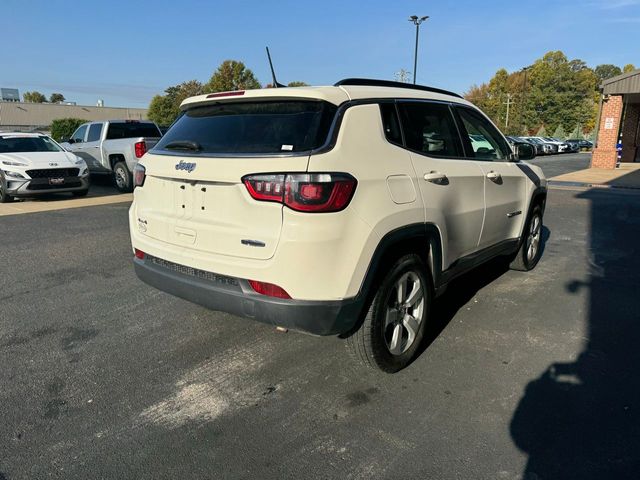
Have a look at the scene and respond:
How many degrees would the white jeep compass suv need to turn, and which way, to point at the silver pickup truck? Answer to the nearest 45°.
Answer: approximately 90° to its left

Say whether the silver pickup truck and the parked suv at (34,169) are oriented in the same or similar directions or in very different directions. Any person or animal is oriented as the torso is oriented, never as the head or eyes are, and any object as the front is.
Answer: very different directions

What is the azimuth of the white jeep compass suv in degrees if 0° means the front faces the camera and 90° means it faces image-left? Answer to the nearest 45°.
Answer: approximately 225°

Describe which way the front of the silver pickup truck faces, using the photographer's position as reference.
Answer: facing away from the viewer and to the left of the viewer
